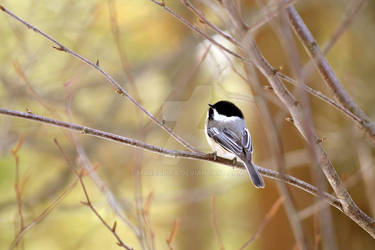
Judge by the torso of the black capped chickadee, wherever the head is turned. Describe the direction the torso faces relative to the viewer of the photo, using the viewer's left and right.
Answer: facing away from the viewer and to the left of the viewer
